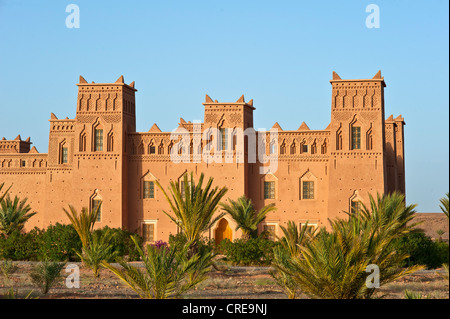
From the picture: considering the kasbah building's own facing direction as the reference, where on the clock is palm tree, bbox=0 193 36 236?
The palm tree is roughly at 3 o'clock from the kasbah building.

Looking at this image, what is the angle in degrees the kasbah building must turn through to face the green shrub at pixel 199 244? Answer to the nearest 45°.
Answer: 0° — it already faces it

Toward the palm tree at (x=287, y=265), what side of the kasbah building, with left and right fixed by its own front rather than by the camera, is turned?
front

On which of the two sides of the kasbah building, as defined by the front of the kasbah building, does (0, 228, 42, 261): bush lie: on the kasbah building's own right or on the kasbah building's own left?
on the kasbah building's own right

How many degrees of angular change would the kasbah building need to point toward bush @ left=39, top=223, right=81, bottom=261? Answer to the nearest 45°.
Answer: approximately 45° to its right

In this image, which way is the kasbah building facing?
toward the camera

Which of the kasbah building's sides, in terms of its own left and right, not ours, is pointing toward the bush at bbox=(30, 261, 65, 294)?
front
